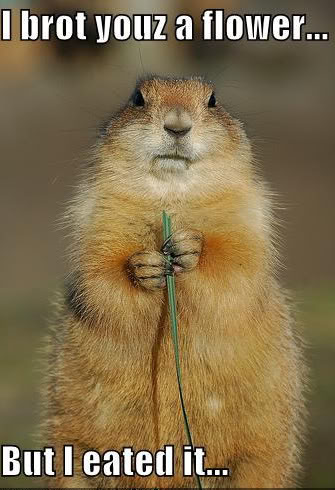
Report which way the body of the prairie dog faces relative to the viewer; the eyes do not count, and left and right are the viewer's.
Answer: facing the viewer
